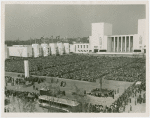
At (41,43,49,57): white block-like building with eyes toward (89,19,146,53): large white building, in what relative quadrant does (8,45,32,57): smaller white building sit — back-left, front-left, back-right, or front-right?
back-left

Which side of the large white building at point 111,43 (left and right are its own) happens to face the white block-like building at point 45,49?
front

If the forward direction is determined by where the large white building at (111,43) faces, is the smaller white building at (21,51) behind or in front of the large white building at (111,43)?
in front

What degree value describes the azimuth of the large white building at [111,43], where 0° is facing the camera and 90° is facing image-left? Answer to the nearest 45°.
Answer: approximately 0°

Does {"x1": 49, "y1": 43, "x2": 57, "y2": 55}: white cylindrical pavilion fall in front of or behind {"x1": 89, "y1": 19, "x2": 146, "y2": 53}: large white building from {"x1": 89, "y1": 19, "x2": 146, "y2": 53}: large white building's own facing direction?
in front

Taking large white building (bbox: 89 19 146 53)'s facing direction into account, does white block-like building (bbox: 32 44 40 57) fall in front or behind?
in front
